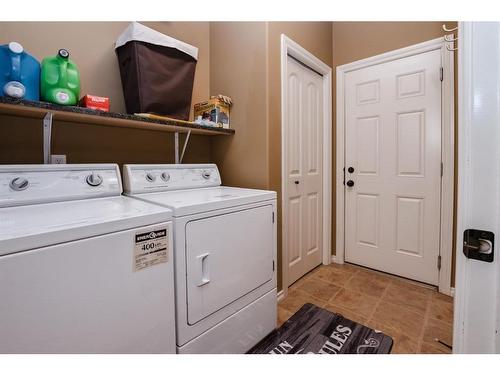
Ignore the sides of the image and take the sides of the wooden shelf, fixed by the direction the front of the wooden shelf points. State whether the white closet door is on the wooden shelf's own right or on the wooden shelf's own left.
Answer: on the wooden shelf's own left

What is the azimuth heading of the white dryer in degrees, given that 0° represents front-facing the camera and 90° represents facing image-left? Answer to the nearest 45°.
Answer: approximately 315°

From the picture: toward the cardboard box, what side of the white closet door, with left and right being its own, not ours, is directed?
right

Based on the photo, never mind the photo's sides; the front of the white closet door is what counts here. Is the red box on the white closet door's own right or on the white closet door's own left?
on the white closet door's own right

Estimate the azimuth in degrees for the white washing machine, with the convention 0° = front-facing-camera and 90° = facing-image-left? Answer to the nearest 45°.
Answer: approximately 315°

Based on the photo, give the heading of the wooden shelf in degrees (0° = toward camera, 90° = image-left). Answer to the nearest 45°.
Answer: approximately 315°
